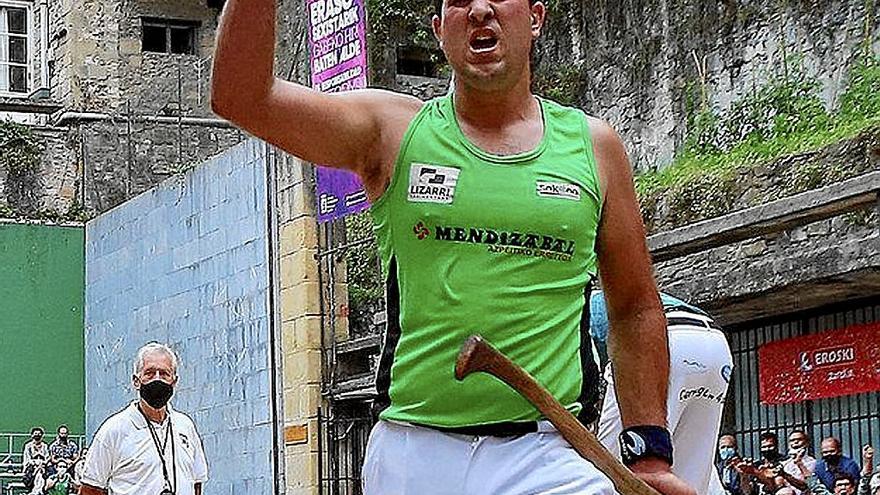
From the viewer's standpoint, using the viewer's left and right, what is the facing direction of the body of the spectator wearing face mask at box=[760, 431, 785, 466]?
facing the viewer and to the left of the viewer

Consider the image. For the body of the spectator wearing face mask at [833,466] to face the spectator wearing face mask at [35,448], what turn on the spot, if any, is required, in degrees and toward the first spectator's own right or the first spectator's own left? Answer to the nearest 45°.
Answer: approximately 90° to the first spectator's own right

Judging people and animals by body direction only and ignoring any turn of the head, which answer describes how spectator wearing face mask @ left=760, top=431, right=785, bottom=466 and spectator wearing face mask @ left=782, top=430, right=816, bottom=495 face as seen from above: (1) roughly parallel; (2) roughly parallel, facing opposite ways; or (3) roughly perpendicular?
roughly parallel

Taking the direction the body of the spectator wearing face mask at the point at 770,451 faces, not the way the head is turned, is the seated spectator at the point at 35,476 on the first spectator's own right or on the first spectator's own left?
on the first spectator's own right

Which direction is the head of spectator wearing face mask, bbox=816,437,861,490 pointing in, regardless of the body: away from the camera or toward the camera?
toward the camera

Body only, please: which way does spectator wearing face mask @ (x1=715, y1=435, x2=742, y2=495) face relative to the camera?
toward the camera

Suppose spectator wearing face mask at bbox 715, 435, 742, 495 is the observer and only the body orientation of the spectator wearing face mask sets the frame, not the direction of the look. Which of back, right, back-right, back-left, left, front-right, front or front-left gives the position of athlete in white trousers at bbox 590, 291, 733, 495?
front

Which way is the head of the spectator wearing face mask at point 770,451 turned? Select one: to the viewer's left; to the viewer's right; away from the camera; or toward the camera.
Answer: toward the camera

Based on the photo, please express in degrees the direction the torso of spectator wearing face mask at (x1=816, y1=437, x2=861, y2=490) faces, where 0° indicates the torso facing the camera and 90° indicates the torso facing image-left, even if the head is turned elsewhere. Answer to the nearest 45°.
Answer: approximately 45°

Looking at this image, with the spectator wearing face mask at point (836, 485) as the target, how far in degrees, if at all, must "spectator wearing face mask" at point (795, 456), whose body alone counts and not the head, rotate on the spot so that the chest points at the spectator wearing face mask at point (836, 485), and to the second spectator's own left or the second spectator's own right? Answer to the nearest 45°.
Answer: approximately 90° to the second spectator's own left

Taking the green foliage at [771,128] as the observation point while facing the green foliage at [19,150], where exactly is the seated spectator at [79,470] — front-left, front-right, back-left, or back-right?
front-left

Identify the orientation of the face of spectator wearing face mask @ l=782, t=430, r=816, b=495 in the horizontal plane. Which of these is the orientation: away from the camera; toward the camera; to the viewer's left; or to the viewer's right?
toward the camera
